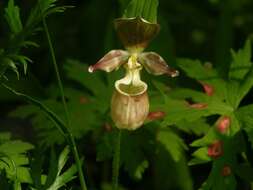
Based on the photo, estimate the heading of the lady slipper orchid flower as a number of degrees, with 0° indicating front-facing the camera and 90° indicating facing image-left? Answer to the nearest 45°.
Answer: approximately 0°
